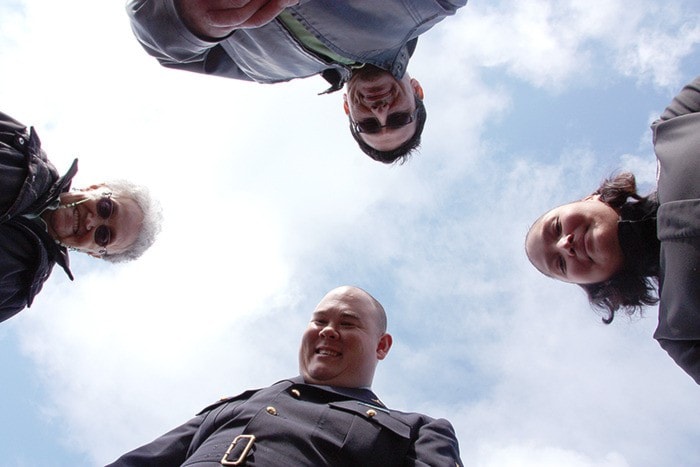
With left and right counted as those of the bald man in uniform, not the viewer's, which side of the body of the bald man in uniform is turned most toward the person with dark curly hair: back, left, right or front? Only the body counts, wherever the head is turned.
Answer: left

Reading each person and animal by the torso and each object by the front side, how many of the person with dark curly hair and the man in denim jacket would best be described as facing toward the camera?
2

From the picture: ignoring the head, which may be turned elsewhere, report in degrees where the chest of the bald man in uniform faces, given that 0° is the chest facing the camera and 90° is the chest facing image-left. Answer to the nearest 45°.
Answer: approximately 45°
